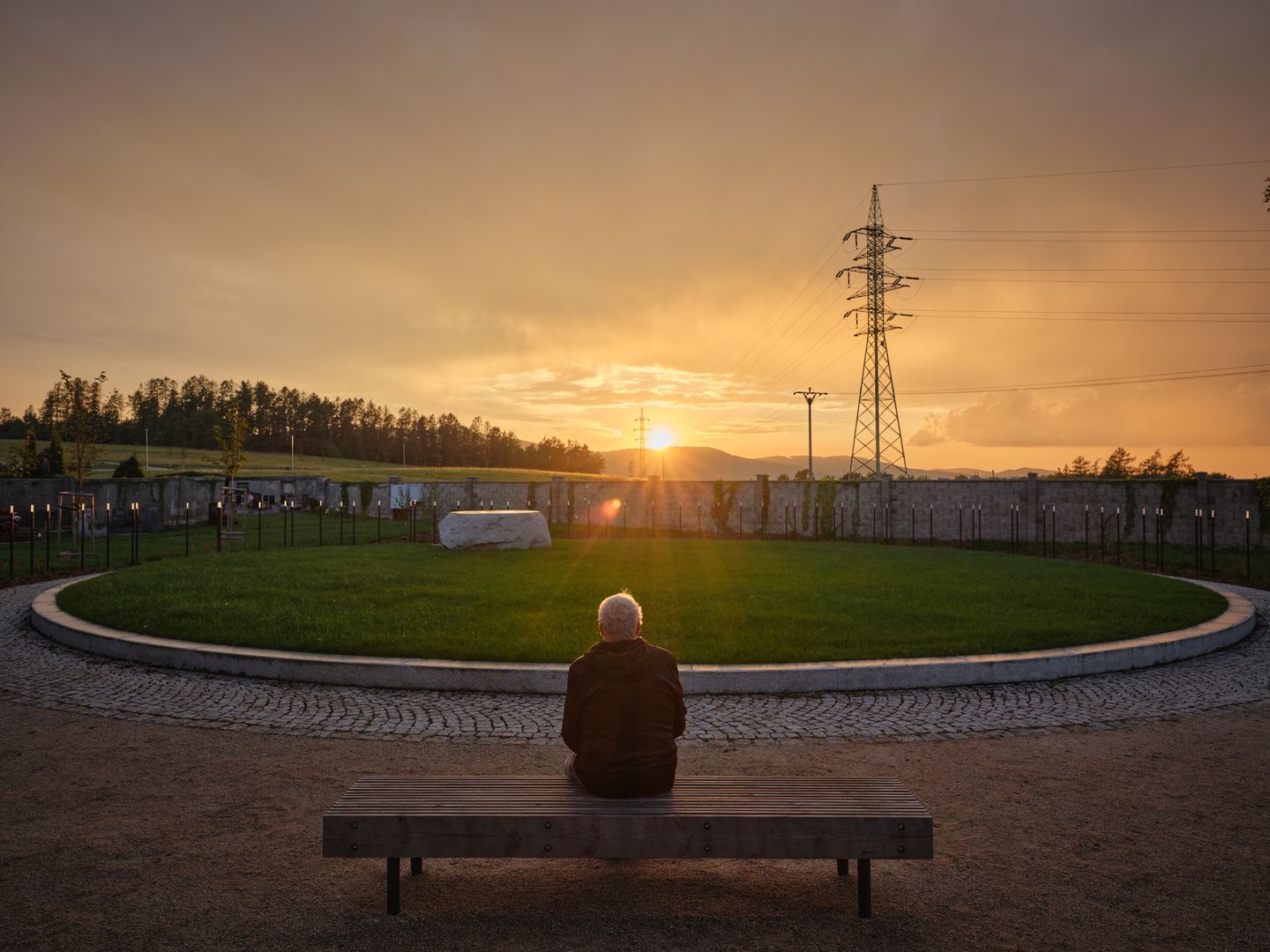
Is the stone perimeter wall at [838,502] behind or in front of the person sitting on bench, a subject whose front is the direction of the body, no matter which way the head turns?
in front

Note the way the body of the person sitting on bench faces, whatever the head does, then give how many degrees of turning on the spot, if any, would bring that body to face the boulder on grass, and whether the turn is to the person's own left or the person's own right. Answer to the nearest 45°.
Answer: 0° — they already face it

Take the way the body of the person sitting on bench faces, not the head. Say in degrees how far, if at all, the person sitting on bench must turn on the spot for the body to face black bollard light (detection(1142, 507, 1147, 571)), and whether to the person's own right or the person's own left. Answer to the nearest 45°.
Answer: approximately 45° to the person's own right

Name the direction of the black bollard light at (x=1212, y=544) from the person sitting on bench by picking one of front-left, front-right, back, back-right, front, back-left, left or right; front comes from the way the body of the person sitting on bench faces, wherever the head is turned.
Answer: front-right

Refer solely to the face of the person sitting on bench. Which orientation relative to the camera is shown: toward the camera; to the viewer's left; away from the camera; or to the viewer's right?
away from the camera

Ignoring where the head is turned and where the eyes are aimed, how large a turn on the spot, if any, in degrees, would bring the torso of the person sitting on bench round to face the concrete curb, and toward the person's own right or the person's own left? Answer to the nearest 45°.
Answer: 0° — they already face it

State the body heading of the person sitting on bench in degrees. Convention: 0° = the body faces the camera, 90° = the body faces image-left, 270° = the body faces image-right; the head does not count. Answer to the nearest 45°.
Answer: approximately 180°

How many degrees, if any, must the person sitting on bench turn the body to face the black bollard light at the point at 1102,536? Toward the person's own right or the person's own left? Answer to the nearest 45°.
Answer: approximately 45° to the person's own right
